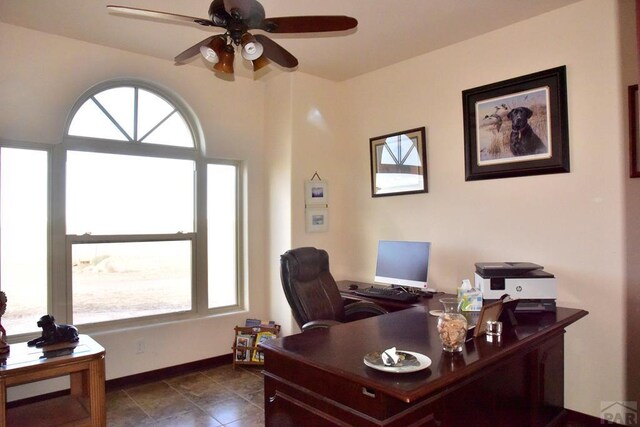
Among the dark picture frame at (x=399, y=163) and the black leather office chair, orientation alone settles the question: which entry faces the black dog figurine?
the dark picture frame

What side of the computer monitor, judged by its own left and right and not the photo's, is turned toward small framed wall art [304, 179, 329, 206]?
right

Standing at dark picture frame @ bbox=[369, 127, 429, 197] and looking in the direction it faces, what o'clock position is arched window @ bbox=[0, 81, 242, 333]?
The arched window is roughly at 1 o'clock from the dark picture frame.

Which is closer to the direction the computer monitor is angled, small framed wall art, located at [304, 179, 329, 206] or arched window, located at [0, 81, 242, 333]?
the arched window

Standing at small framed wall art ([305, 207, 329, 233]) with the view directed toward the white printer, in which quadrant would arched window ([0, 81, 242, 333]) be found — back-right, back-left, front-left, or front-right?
back-right

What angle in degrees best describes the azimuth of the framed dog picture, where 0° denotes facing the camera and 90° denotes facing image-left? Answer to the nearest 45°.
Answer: approximately 45°

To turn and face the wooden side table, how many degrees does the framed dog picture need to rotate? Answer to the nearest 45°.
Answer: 0° — it already faces it

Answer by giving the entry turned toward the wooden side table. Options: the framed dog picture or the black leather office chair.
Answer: the framed dog picture
